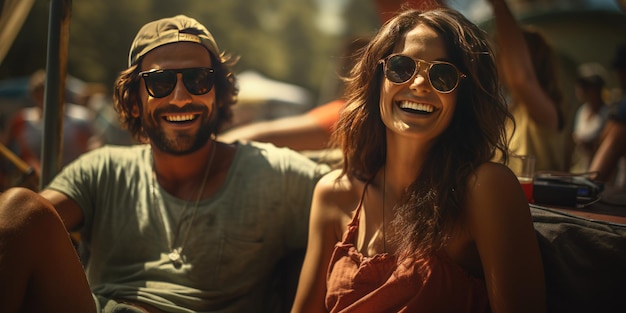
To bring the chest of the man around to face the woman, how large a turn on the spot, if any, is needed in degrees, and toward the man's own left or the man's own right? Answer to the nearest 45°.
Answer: approximately 45° to the man's own left

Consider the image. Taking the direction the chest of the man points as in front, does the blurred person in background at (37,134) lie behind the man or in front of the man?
behind

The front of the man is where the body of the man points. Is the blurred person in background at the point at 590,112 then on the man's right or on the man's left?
on the man's left

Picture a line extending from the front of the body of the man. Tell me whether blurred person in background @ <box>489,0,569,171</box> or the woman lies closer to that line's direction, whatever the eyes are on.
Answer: the woman

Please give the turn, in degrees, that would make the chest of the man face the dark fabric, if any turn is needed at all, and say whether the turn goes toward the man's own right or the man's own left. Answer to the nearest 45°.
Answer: approximately 45° to the man's own left

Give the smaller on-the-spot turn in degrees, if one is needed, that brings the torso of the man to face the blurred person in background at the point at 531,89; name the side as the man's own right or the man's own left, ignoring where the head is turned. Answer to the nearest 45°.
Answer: approximately 90° to the man's own left

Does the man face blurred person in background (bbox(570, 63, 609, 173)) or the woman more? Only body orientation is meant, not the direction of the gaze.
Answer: the woman

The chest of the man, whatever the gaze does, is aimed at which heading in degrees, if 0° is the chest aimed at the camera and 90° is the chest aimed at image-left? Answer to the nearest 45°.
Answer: approximately 0°
